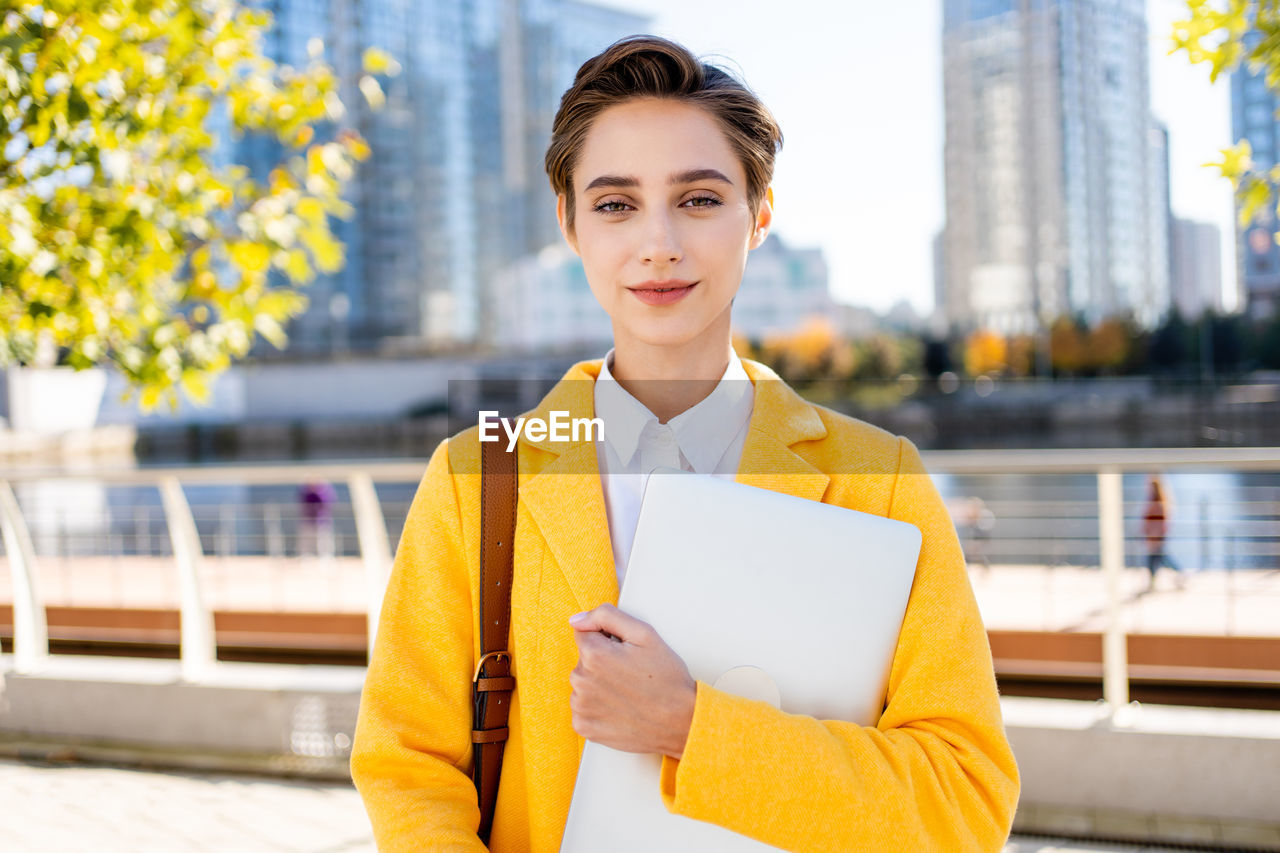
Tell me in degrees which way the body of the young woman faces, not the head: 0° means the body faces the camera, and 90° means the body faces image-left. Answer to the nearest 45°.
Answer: approximately 0°

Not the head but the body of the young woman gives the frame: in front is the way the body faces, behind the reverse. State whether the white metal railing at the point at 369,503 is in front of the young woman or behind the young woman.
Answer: behind

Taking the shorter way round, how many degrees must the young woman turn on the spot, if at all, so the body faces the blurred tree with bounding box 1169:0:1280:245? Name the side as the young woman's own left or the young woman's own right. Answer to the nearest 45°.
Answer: approximately 135° to the young woman's own left

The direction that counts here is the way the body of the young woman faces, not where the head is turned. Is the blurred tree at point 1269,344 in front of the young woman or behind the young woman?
behind

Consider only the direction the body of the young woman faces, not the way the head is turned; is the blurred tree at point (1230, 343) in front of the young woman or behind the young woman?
behind

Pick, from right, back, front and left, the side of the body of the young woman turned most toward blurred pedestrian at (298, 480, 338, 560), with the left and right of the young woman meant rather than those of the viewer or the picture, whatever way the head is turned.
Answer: back

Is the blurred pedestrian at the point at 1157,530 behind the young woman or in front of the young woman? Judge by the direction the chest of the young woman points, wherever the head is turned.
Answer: behind
